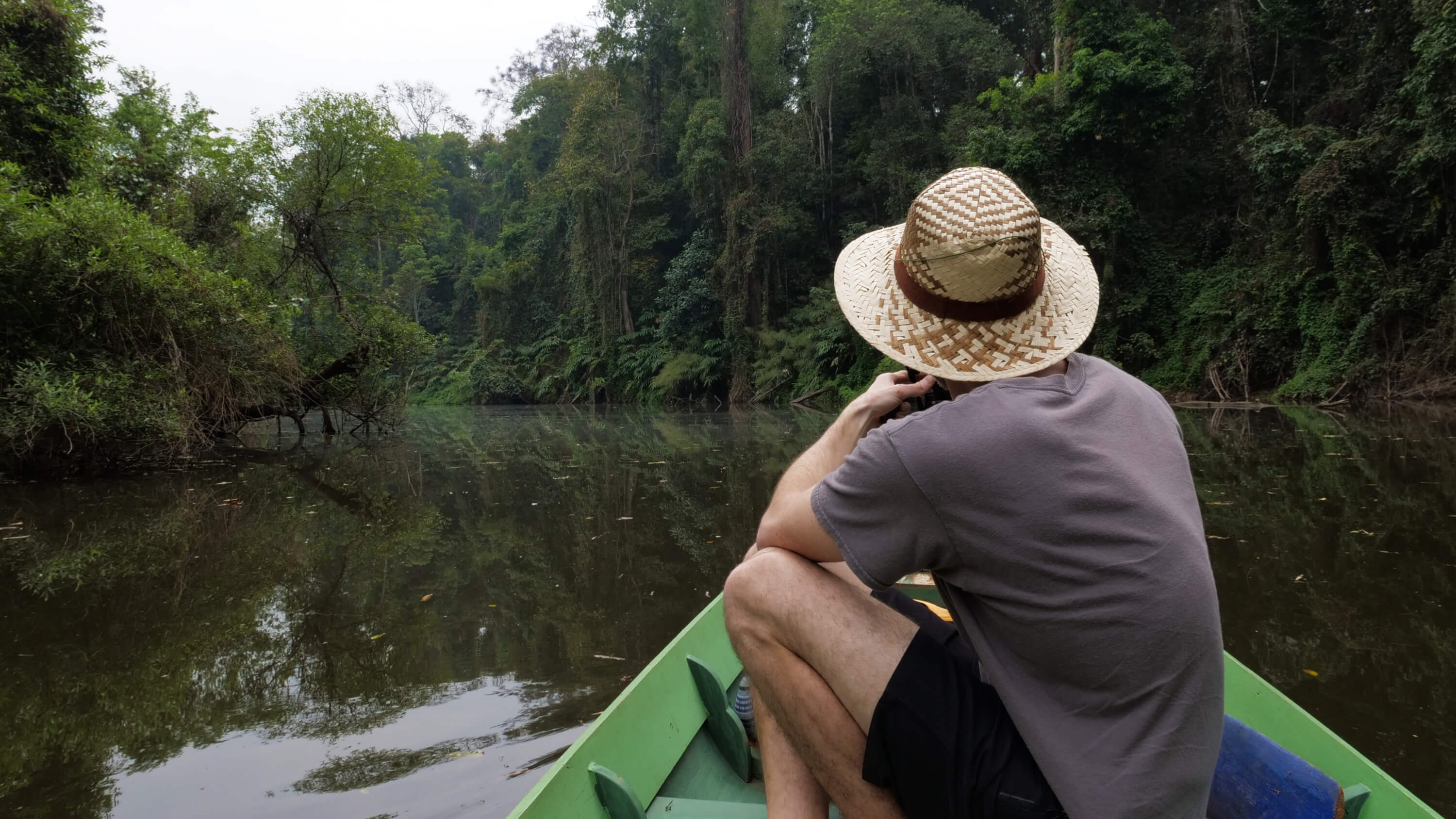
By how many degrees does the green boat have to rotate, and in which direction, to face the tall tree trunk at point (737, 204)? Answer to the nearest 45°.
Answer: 0° — it already faces it

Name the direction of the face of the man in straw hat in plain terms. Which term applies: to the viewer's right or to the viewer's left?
to the viewer's left

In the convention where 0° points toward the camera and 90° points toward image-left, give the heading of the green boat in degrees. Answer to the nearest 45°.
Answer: approximately 180°

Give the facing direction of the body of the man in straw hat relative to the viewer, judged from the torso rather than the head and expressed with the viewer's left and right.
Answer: facing away from the viewer and to the left of the viewer

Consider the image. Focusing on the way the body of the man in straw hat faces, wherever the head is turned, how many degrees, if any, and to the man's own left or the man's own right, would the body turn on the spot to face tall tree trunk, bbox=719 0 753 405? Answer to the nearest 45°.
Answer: approximately 45° to the man's own right
